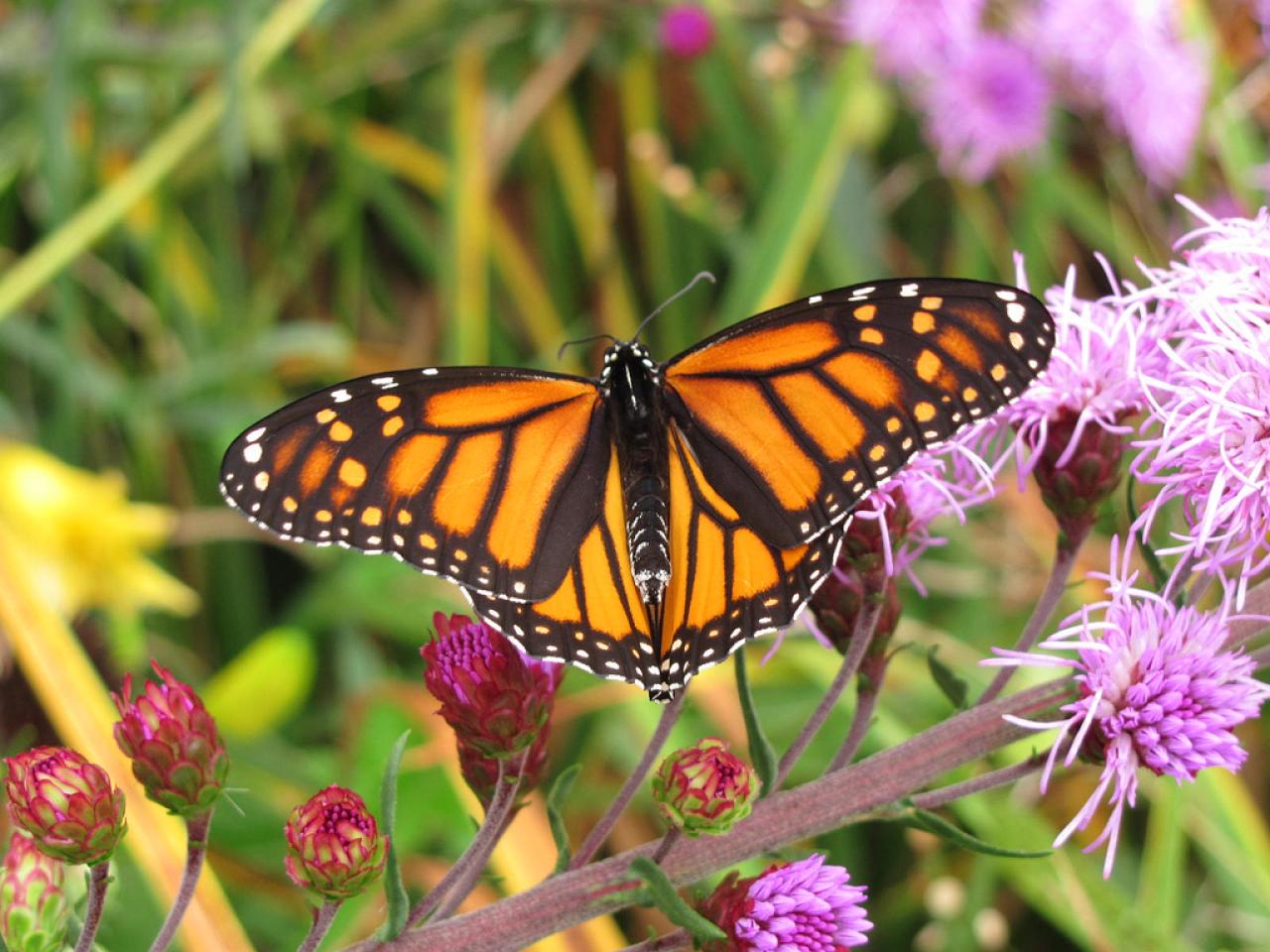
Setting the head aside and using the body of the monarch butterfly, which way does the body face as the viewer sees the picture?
away from the camera

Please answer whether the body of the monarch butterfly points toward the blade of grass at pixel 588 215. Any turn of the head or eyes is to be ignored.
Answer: yes
